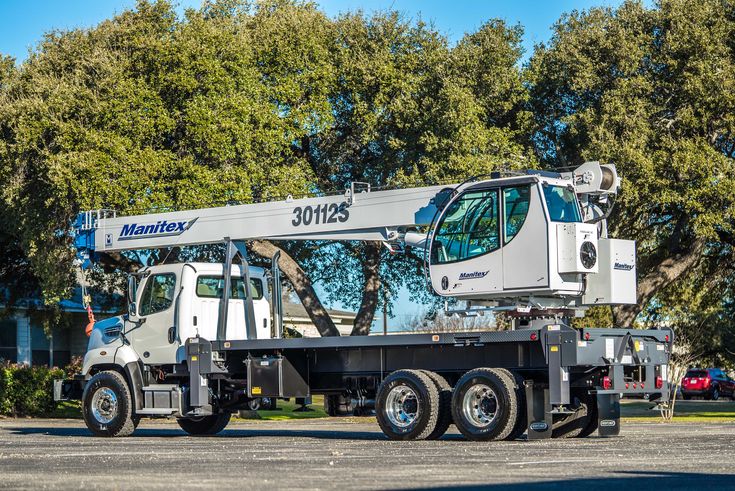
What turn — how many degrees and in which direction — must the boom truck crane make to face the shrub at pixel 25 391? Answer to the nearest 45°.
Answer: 0° — it already faces it

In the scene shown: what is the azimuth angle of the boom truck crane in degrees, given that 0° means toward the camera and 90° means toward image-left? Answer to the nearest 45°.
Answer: approximately 135°

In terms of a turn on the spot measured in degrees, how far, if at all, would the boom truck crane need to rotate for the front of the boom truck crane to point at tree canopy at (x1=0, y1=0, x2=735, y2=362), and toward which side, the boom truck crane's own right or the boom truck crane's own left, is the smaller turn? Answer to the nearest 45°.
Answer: approximately 45° to the boom truck crane's own right

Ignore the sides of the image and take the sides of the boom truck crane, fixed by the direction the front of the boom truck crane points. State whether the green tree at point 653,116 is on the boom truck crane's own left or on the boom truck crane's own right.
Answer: on the boom truck crane's own right

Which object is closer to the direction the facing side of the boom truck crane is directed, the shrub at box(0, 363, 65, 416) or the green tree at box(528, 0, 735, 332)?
the shrub
